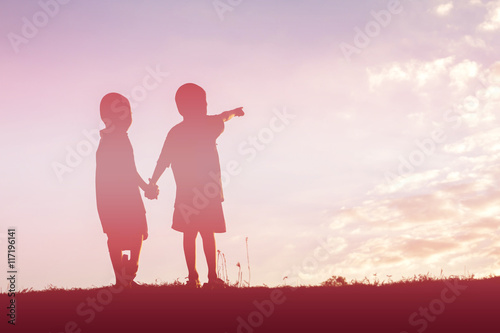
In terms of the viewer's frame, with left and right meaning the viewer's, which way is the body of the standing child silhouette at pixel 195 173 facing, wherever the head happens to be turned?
facing away from the viewer and to the right of the viewer

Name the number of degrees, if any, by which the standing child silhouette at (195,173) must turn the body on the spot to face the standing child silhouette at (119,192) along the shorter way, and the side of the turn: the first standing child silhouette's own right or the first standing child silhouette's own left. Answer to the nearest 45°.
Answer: approximately 135° to the first standing child silhouette's own left
